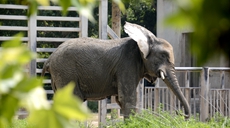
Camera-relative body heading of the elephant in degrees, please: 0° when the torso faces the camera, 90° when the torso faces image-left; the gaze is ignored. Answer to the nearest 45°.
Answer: approximately 270°
